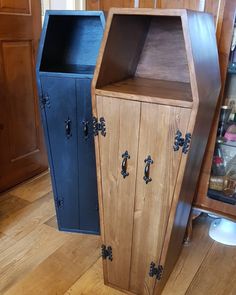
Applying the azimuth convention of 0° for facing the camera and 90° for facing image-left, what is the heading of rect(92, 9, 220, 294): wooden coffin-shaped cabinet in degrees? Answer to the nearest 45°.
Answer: approximately 45°

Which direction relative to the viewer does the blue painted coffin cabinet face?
toward the camera

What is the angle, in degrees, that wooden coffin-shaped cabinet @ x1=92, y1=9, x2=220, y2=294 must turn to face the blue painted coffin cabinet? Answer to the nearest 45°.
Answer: approximately 90° to its right

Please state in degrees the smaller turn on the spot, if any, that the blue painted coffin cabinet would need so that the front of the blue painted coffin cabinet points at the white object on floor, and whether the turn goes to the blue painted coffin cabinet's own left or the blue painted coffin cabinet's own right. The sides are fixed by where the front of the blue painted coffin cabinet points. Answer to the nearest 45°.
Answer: approximately 90° to the blue painted coffin cabinet's own left

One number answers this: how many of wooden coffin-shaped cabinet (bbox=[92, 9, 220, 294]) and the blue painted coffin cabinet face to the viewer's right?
0

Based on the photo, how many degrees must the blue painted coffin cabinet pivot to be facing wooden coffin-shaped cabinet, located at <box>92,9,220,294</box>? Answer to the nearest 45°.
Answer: approximately 45° to its left

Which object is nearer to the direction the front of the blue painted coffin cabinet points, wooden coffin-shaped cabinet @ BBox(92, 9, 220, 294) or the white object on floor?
the wooden coffin-shaped cabinet
